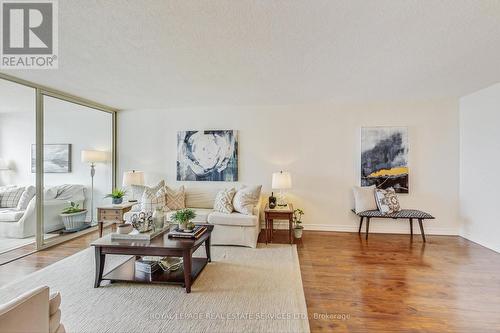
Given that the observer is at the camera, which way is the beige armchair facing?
facing away from the viewer and to the right of the viewer

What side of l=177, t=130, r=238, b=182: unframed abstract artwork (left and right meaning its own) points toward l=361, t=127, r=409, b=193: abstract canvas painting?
left

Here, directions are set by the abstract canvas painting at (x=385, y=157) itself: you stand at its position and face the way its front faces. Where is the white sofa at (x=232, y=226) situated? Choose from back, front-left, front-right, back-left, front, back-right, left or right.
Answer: front-right

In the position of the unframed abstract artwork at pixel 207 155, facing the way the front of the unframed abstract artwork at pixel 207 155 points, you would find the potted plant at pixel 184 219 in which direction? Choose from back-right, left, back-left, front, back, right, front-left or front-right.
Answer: front

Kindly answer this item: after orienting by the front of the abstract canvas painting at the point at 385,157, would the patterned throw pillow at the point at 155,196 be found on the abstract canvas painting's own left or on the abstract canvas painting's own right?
on the abstract canvas painting's own right

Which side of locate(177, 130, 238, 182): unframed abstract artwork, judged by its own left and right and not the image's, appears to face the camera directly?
front

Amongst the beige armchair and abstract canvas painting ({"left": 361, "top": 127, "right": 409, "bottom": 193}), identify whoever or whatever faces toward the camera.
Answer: the abstract canvas painting

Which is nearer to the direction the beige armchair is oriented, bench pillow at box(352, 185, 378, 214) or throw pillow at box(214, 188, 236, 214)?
the throw pillow

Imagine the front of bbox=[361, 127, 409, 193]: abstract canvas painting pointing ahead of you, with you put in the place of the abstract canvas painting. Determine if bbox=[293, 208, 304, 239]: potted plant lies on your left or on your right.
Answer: on your right

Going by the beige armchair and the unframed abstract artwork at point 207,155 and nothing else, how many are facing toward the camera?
1

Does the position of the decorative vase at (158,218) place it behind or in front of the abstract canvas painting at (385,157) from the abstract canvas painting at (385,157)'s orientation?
in front

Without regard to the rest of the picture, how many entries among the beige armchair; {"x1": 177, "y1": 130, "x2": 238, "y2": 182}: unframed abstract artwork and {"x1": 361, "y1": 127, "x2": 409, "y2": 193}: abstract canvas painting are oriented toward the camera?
2

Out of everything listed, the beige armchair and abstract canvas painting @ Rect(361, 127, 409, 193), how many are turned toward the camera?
1

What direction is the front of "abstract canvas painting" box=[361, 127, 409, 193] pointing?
toward the camera

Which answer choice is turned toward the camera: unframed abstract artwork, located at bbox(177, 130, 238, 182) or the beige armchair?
the unframed abstract artwork

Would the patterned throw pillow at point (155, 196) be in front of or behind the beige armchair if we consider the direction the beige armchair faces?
in front

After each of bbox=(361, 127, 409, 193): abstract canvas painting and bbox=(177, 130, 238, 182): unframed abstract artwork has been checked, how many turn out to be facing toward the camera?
2

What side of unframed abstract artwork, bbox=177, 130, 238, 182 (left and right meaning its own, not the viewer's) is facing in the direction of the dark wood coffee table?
front

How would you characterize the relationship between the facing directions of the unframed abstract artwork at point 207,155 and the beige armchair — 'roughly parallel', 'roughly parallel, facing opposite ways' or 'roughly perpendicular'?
roughly parallel, facing opposite ways

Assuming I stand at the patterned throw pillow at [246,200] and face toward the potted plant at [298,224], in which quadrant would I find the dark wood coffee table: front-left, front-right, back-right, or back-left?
back-right
